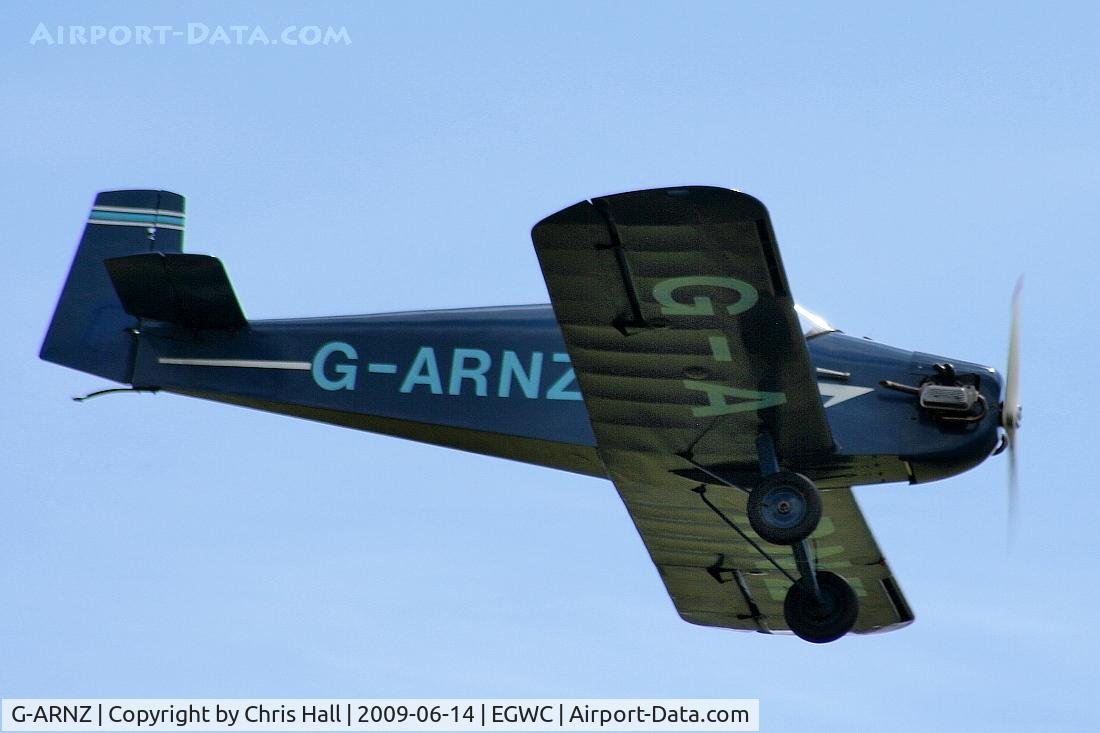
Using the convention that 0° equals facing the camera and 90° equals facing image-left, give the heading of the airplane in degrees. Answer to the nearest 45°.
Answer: approximately 270°
